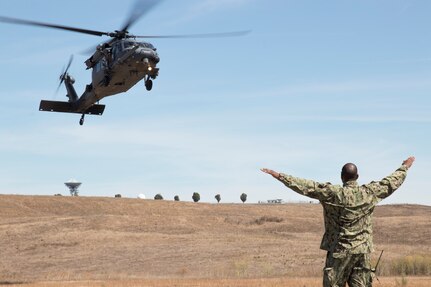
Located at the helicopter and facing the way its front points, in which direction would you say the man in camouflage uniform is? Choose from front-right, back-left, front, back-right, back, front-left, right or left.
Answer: front-right

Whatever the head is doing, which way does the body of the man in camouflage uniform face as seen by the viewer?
away from the camera

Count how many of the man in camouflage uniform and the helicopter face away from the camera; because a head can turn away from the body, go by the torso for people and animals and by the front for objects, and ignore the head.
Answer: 1

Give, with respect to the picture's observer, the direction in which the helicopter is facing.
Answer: facing the viewer and to the right of the viewer

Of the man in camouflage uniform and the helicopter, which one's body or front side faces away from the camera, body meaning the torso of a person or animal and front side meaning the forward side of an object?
the man in camouflage uniform
